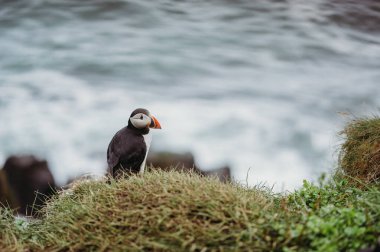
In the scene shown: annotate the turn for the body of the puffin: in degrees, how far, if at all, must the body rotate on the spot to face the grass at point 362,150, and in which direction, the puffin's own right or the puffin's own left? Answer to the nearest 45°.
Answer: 0° — it already faces it

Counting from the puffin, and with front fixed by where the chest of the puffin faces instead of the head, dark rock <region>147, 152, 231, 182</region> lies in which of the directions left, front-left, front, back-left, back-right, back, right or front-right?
left

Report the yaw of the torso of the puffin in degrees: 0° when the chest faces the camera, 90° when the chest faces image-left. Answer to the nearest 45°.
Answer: approximately 270°

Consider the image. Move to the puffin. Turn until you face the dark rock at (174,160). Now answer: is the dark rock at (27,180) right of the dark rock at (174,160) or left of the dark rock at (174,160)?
left

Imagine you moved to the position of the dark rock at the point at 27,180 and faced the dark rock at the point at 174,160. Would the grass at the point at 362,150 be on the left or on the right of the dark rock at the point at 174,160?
right

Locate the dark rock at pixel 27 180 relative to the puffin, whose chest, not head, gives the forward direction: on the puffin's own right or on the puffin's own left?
on the puffin's own left

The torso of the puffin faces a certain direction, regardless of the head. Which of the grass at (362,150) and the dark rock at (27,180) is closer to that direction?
the grass

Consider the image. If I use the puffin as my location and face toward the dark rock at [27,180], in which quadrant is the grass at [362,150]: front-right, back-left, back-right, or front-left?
back-right

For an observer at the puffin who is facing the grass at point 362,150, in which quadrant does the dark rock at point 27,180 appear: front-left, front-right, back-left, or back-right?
back-left
